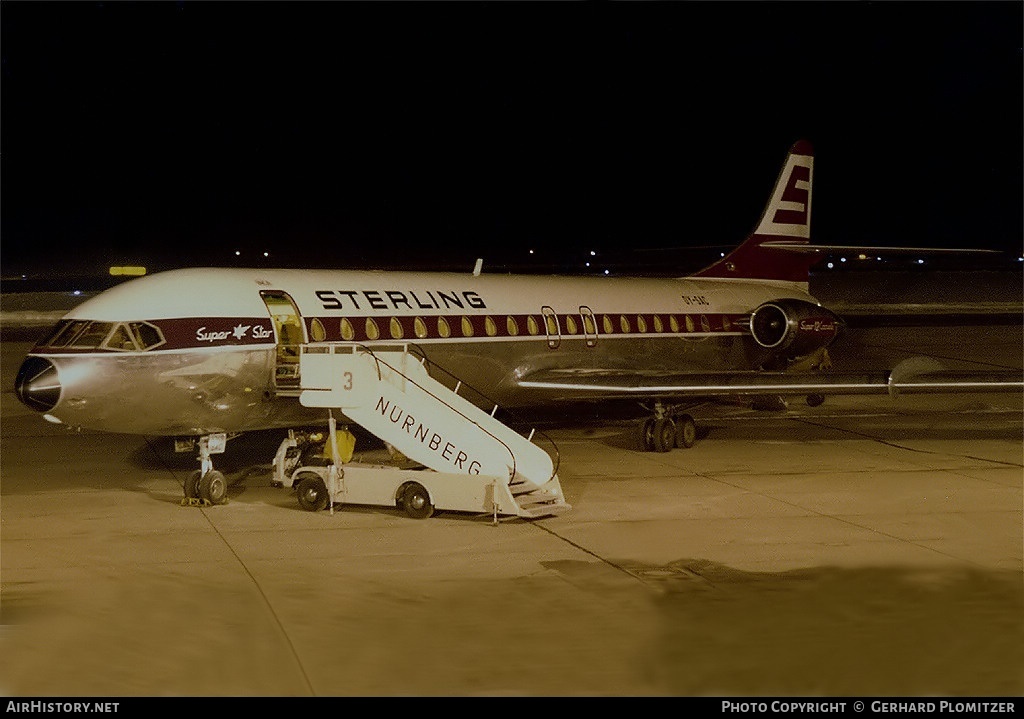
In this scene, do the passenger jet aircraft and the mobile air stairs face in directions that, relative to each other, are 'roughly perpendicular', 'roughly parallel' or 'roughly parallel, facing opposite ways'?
roughly perpendicular

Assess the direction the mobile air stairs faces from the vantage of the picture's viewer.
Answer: facing away from the viewer and to the left of the viewer

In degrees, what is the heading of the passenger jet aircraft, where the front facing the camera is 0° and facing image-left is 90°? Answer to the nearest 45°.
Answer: approximately 45°
